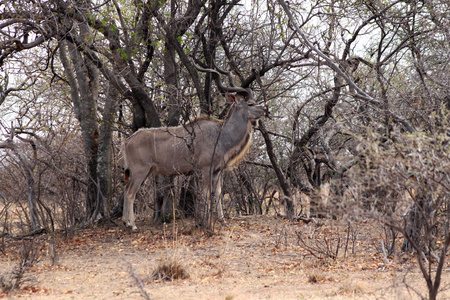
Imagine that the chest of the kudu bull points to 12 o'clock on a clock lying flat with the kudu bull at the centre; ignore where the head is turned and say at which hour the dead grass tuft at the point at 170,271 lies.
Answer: The dead grass tuft is roughly at 3 o'clock from the kudu bull.

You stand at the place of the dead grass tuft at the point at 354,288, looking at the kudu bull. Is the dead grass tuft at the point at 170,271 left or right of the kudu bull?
left

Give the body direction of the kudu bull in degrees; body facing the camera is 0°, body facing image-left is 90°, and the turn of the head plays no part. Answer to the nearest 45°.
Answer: approximately 270°

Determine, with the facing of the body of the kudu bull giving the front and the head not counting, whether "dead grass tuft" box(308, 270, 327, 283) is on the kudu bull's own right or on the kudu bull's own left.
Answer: on the kudu bull's own right

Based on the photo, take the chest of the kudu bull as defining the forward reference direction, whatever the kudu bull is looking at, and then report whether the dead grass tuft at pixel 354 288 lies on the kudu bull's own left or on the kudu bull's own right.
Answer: on the kudu bull's own right
